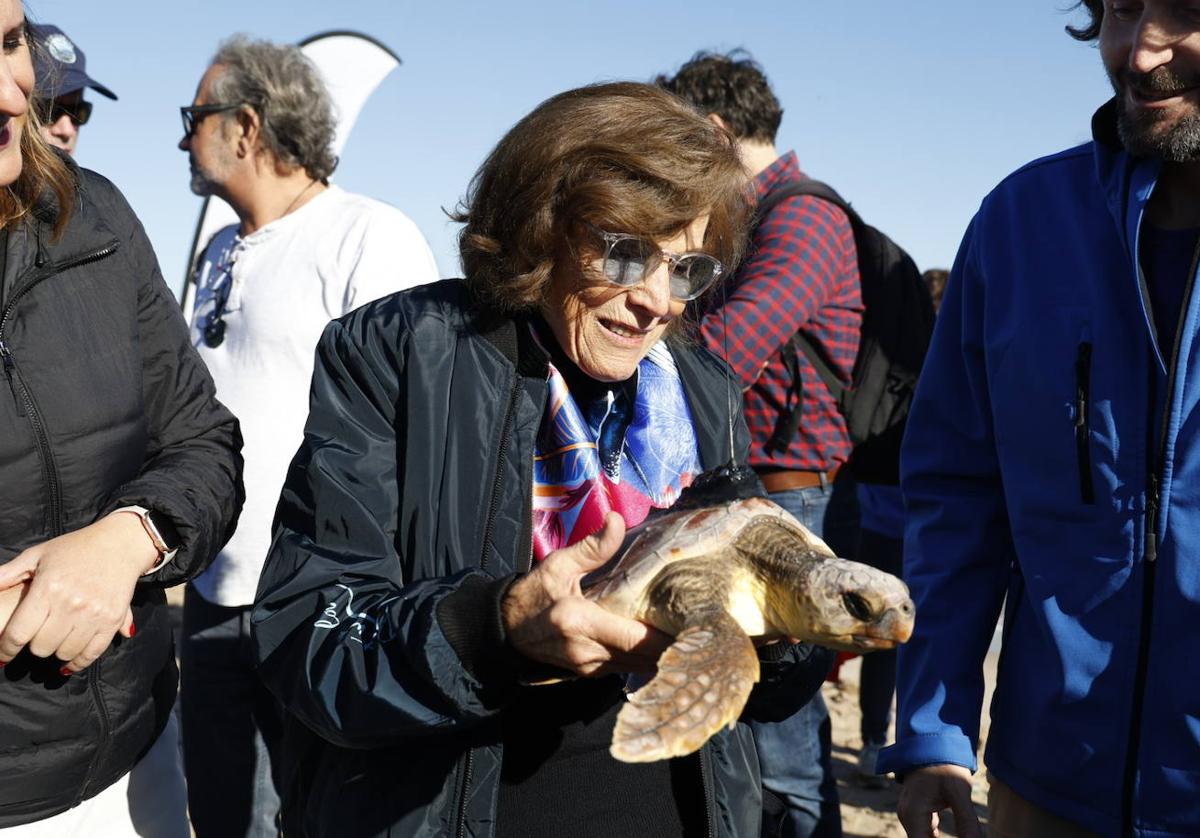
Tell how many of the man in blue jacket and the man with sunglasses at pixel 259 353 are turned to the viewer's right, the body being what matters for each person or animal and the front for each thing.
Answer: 0

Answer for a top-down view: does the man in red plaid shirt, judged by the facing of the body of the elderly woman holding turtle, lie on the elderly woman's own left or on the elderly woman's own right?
on the elderly woman's own left

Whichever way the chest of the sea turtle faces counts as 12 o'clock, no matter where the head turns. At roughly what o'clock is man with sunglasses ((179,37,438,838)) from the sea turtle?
The man with sunglasses is roughly at 6 o'clock from the sea turtle.

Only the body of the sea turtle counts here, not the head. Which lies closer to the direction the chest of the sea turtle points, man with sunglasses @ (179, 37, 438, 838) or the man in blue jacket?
the man in blue jacket

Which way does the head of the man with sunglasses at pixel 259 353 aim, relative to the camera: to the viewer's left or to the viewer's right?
to the viewer's left

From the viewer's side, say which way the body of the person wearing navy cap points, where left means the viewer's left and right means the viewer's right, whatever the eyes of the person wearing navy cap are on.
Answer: facing the viewer and to the right of the viewer

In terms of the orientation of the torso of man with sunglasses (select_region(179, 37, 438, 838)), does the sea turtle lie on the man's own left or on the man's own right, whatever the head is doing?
on the man's own left

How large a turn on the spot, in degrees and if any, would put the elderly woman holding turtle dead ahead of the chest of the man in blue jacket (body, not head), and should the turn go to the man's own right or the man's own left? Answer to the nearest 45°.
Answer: approximately 45° to the man's own right

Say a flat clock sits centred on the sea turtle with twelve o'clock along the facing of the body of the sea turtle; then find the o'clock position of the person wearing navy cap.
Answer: The person wearing navy cap is roughly at 6 o'clock from the sea turtle.
